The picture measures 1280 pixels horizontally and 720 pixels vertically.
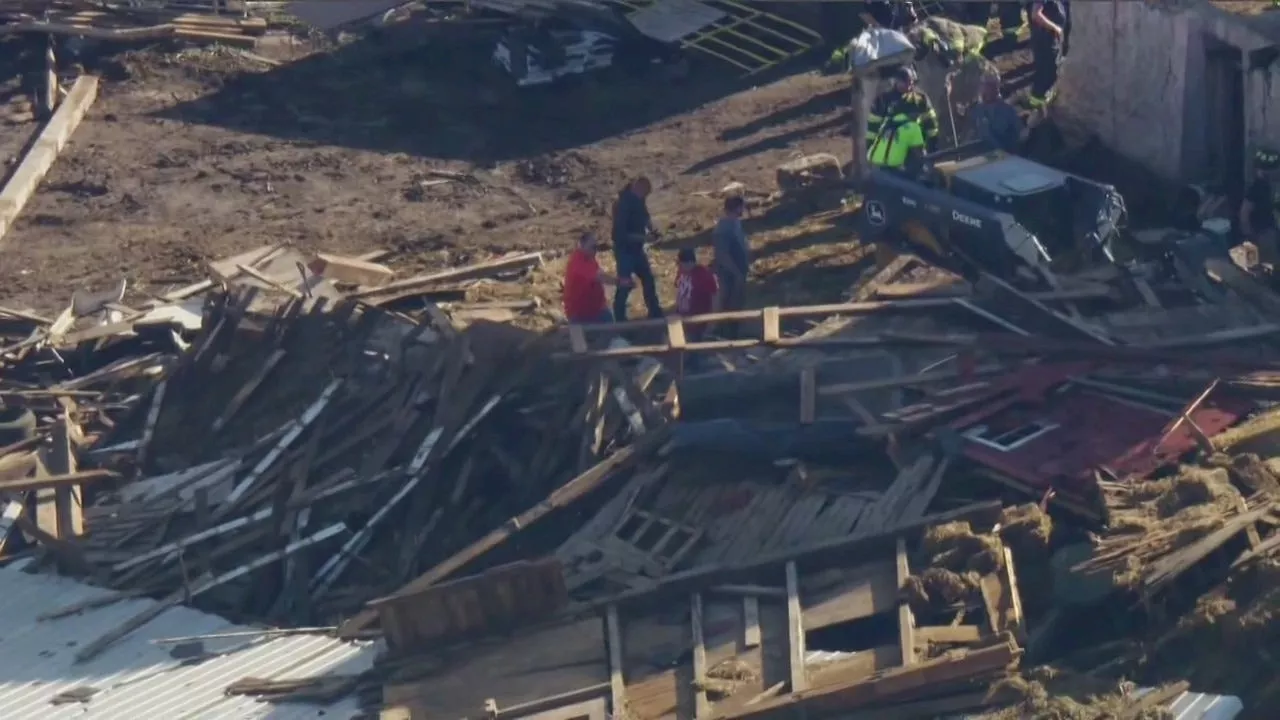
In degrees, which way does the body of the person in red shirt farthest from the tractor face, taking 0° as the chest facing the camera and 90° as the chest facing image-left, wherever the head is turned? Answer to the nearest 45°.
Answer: approximately 270°

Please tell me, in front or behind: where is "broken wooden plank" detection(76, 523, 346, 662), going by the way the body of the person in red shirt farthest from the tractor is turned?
behind

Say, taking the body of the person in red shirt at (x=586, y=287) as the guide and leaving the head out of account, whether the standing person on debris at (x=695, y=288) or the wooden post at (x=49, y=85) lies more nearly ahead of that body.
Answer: the standing person on debris

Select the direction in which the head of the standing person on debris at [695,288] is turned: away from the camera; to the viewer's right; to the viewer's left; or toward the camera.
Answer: away from the camera

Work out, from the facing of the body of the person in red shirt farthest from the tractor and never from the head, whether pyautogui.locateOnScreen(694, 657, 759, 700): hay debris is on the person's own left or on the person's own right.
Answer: on the person's own right
